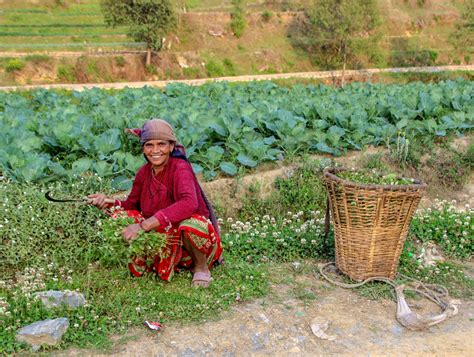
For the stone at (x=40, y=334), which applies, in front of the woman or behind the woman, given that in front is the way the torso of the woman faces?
in front

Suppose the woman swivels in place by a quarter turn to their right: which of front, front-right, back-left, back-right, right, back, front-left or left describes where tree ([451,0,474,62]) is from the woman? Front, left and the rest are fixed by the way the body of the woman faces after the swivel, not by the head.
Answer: right

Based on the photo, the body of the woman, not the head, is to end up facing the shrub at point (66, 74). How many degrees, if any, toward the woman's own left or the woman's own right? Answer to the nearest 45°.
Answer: approximately 135° to the woman's own right

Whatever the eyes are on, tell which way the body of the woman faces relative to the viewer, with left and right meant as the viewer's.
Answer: facing the viewer and to the left of the viewer

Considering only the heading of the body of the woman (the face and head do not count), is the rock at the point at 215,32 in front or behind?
behind

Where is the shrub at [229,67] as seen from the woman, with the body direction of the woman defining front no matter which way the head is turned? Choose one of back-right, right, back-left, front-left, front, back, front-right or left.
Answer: back-right

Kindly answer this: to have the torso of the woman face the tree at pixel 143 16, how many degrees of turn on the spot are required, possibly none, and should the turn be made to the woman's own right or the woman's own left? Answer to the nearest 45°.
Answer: approximately 135° to the woman's own right

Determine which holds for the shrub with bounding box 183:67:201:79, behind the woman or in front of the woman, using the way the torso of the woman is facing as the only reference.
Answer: behind

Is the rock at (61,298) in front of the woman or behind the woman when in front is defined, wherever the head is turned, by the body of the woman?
in front

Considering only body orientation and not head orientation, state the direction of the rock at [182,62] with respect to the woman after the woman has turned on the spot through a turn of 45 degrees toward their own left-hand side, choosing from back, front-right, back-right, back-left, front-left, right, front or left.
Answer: back

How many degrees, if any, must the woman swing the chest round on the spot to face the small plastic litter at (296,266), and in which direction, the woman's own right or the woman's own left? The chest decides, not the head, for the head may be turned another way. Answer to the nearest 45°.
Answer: approximately 135° to the woman's own left

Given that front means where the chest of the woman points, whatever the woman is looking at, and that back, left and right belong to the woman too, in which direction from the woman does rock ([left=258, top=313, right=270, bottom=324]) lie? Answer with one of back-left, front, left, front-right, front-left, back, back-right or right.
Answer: left
